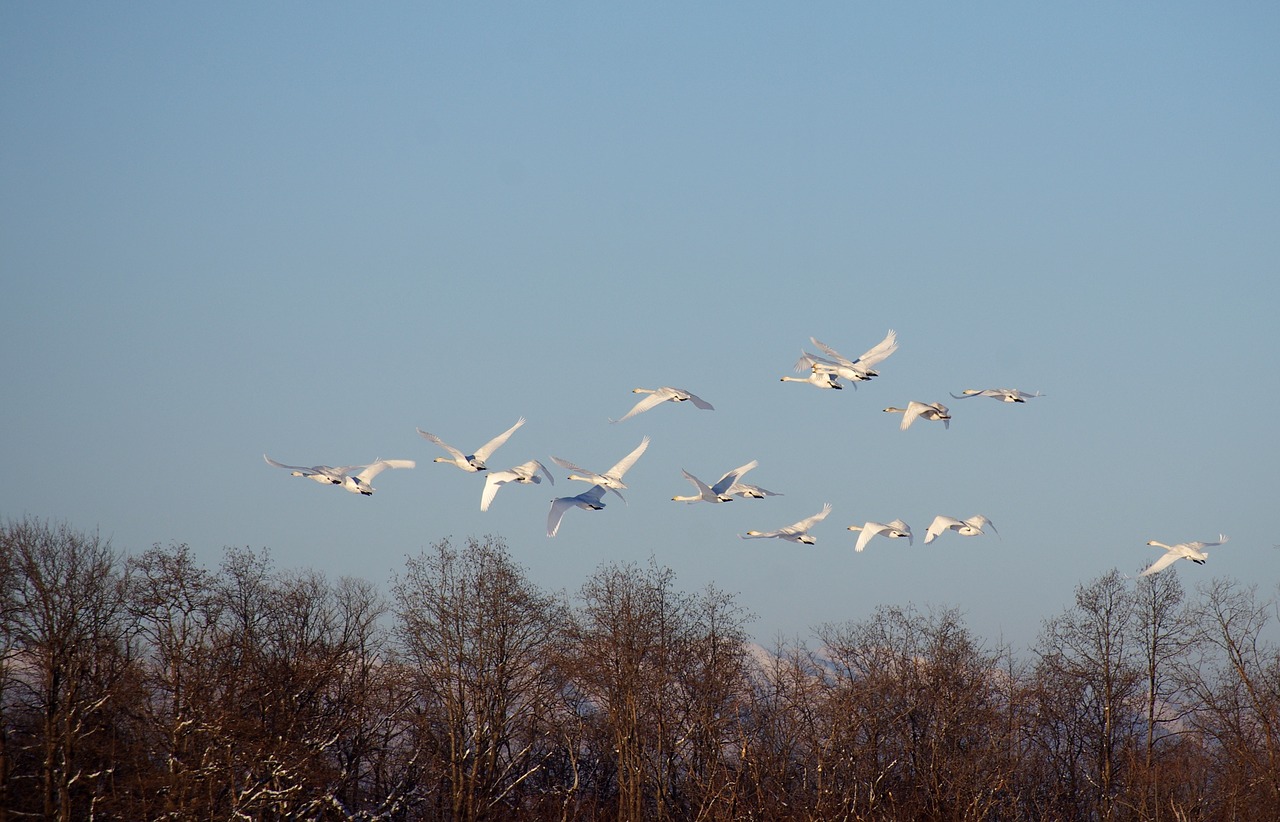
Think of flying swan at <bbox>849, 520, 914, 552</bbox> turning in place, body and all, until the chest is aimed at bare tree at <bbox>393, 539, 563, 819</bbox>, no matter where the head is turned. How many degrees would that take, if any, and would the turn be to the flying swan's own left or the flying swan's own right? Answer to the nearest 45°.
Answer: approximately 45° to the flying swan's own right

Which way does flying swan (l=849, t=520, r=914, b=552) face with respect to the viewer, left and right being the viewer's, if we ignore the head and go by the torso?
facing to the left of the viewer

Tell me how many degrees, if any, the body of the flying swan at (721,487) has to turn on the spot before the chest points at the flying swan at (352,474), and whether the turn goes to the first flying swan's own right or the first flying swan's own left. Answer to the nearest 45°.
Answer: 0° — it already faces it

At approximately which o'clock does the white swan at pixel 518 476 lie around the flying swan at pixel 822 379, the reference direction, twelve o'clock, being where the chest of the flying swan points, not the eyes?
The white swan is roughly at 11 o'clock from the flying swan.

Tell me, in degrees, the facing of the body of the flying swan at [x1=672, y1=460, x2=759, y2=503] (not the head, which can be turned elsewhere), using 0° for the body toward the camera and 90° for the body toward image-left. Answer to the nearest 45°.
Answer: approximately 90°

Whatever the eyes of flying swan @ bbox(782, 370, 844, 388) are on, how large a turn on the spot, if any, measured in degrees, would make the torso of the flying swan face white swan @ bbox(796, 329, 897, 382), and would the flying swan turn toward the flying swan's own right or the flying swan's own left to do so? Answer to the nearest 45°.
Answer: approximately 135° to the flying swan's own left

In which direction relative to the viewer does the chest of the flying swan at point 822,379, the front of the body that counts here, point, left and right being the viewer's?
facing to the left of the viewer
